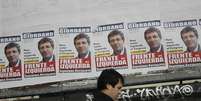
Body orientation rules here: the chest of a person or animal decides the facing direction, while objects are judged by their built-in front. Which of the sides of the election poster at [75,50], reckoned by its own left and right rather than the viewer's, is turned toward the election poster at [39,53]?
right

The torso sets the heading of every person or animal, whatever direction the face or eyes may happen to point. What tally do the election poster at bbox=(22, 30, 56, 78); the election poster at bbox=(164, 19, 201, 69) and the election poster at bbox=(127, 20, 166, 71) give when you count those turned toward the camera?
3

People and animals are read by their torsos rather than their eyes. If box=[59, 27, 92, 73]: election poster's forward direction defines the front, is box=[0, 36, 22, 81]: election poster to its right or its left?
on its right

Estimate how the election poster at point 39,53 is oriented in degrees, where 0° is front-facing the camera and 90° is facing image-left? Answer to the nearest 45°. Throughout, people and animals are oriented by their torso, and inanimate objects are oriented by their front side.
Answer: approximately 0°

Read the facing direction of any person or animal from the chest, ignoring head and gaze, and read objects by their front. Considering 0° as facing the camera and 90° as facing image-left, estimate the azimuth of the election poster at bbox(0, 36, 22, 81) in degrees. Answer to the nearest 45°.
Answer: approximately 0°
